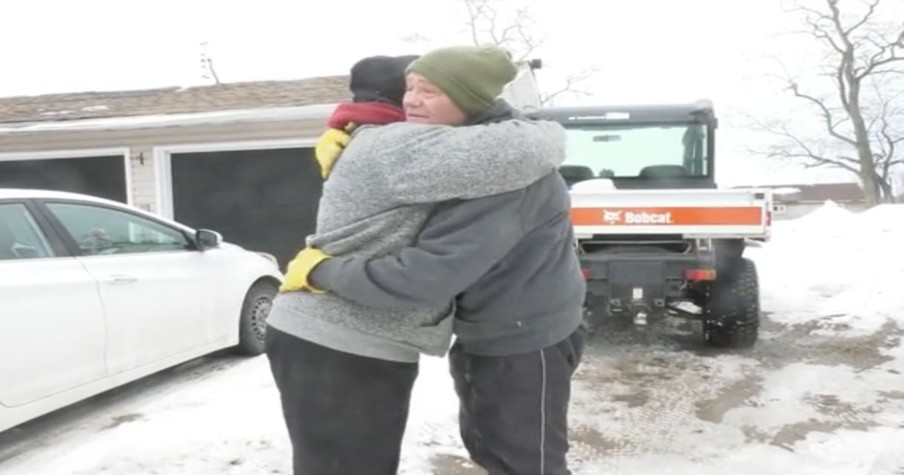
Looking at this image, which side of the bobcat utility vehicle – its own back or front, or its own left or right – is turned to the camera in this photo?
back

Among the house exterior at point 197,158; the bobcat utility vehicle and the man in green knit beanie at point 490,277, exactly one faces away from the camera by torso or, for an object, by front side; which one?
the bobcat utility vehicle

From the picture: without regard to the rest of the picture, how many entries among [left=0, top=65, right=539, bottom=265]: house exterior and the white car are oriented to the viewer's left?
0

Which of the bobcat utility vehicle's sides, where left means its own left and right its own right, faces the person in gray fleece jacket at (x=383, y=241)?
back

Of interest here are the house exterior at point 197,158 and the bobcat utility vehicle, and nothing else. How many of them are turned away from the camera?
1

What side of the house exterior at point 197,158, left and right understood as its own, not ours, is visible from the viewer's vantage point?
front

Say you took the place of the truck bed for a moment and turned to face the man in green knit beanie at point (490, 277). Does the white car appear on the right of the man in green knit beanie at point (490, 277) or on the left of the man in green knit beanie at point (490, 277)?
right

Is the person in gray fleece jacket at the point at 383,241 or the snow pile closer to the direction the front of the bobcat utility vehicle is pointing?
the snow pile

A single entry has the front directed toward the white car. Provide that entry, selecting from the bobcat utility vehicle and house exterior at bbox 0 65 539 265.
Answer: the house exterior

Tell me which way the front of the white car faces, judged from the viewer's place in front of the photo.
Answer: facing away from the viewer and to the right of the viewer

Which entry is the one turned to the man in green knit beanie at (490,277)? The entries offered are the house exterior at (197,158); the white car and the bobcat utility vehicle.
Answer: the house exterior
